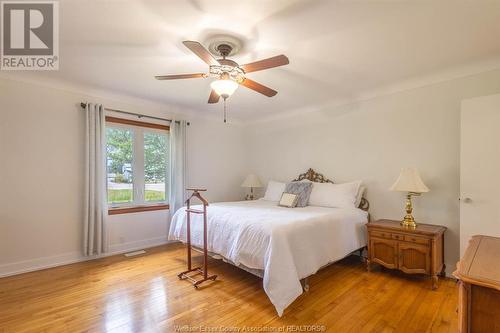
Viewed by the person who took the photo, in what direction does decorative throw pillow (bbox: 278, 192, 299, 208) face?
facing the viewer and to the left of the viewer

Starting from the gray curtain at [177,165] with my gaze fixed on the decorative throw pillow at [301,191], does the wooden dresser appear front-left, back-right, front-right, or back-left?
front-right

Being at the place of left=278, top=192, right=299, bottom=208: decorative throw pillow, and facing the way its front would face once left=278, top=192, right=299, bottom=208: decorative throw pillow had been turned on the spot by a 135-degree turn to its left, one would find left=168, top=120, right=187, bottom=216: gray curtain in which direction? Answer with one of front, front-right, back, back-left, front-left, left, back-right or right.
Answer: back

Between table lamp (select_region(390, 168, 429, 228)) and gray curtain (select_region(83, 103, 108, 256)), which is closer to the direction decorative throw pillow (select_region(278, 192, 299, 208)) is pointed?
the gray curtain

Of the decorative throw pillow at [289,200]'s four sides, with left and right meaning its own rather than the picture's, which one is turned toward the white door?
left

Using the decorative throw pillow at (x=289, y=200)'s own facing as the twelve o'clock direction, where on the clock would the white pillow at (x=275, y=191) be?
The white pillow is roughly at 4 o'clock from the decorative throw pillow.

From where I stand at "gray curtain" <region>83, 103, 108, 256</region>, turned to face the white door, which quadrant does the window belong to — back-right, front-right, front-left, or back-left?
front-left

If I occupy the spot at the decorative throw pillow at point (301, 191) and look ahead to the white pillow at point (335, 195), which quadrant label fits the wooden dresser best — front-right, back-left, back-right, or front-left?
front-right

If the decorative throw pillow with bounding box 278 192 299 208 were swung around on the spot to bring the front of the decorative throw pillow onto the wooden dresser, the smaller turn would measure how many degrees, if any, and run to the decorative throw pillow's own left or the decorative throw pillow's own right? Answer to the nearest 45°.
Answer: approximately 45° to the decorative throw pillow's own left

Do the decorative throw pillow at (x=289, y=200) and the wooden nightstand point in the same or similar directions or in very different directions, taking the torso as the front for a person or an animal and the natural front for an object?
same or similar directions

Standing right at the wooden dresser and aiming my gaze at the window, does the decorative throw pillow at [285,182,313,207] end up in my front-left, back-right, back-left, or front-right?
front-right

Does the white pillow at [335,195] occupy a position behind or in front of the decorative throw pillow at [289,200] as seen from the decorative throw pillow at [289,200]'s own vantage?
behind

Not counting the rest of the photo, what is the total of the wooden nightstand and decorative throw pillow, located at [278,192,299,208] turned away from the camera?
0
